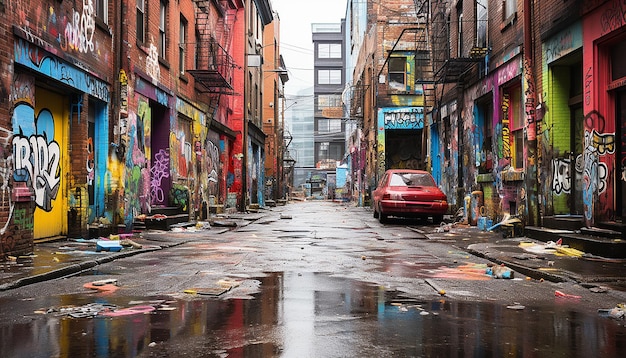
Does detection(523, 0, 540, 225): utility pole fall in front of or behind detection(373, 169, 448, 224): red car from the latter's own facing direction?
behind

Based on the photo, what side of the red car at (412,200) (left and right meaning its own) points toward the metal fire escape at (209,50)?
left

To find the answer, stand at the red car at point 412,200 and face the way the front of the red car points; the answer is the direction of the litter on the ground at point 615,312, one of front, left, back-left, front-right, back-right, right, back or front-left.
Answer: back

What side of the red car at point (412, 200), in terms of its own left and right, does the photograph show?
back

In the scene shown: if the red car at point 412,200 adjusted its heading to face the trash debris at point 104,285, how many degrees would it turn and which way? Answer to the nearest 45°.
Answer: approximately 180°

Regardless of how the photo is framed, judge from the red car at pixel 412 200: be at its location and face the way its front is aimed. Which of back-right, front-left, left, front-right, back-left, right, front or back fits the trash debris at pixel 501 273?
back

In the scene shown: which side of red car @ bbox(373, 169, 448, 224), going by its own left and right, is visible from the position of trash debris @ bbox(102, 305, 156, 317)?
back

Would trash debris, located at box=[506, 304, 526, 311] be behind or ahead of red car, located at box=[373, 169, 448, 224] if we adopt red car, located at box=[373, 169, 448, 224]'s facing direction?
behind

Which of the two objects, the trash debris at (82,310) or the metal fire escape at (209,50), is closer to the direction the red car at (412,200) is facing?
the metal fire escape

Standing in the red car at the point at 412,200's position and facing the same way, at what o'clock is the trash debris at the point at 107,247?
The trash debris is roughly at 7 o'clock from the red car.

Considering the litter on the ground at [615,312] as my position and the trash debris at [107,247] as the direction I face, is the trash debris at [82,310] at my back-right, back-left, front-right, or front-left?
front-left

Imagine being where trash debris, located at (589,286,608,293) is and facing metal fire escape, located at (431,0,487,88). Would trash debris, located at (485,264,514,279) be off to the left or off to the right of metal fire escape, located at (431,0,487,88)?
left

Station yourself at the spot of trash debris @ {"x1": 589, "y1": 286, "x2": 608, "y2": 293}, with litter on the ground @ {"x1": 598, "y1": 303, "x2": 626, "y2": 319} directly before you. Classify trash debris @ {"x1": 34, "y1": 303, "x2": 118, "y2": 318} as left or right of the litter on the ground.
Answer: right

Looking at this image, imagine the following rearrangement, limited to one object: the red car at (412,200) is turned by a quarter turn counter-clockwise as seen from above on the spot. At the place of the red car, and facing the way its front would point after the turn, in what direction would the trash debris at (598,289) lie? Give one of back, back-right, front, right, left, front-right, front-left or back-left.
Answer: left
